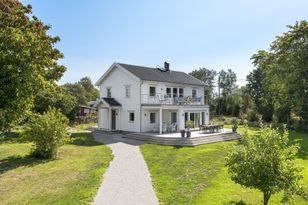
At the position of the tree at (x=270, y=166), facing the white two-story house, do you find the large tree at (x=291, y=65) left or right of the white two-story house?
right

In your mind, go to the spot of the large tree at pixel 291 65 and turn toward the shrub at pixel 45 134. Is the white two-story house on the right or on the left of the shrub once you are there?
right

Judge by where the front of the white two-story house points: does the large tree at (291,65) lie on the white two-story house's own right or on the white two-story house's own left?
on the white two-story house's own left

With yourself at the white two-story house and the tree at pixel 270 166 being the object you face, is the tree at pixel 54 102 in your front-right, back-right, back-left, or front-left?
back-right

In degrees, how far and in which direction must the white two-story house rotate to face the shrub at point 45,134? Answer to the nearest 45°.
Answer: approximately 45° to its right

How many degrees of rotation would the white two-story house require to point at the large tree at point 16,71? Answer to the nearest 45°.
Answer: approximately 45° to its right
